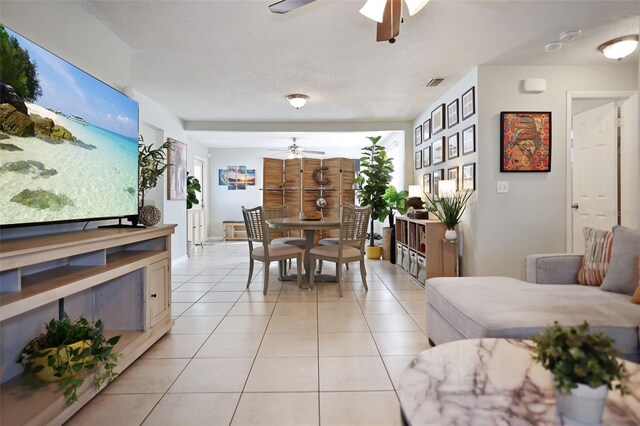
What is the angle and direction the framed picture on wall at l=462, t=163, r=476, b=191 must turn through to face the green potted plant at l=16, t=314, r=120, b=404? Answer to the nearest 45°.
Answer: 0° — it already faces it

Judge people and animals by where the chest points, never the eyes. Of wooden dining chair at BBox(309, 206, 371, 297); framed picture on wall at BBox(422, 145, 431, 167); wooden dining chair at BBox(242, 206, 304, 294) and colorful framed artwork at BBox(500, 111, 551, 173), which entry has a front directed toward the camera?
the colorful framed artwork

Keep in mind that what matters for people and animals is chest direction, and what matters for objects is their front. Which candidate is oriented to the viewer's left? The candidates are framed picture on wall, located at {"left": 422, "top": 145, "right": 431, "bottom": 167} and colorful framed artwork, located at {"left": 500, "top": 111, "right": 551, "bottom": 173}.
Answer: the framed picture on wall

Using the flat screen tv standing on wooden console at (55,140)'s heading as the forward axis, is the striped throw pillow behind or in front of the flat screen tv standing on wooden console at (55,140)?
in front

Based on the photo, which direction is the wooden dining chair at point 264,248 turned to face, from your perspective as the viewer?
facing away from the viewer and to the right of the viewer

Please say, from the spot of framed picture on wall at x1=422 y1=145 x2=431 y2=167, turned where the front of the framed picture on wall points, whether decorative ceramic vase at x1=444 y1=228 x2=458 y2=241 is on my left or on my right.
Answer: on my left

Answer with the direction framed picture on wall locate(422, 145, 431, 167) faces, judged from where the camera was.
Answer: facing to the left of the viewer

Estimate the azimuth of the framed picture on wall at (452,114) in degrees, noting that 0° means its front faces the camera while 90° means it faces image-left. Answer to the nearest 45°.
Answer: approximately 45°

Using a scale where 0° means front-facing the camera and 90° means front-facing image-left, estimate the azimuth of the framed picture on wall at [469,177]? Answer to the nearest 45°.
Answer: approximately 45°

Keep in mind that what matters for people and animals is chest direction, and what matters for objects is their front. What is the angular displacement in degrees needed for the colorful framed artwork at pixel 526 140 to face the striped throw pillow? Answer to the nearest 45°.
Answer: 0° — it already faces it

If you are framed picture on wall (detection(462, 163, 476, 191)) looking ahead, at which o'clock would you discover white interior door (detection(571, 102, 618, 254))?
The white interior door is roughly at 7 o'clock from the framed picture on wall.

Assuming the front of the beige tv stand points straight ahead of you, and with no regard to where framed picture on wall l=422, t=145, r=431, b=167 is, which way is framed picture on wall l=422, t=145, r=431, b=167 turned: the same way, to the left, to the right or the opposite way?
the opposite way

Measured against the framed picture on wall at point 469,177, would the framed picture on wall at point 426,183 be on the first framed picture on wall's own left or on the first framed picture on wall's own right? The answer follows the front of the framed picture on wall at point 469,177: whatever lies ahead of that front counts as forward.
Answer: on the first framed picture on wall's own right

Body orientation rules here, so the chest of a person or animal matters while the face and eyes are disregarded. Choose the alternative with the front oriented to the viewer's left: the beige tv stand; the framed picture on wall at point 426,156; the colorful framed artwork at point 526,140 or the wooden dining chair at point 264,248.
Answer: the framed picture on wall

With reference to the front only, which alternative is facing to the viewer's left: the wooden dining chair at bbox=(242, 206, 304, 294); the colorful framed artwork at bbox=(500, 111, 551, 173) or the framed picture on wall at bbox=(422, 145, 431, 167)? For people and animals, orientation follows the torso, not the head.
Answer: the framed picture on wall

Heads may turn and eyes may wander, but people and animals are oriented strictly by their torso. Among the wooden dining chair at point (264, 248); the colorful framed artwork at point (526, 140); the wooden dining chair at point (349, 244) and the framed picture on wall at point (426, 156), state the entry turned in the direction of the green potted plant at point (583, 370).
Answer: the colorful framed artwork
